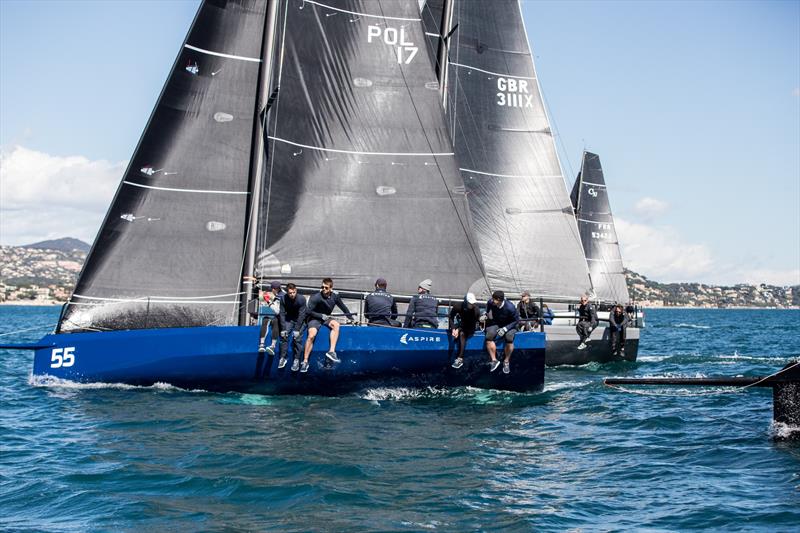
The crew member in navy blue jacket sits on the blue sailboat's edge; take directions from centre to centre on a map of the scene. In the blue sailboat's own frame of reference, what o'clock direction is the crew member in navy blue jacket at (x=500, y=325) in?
The crew member in navy blue jacket is roughly at 7 o'clock from the blue sailboat.

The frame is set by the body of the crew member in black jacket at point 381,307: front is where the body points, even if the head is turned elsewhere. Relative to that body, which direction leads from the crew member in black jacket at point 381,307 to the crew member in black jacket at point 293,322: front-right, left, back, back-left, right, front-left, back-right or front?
back-left

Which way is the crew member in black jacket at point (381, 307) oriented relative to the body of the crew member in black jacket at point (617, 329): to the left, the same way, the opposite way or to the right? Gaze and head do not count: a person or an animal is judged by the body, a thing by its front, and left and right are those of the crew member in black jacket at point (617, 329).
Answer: the opposite way

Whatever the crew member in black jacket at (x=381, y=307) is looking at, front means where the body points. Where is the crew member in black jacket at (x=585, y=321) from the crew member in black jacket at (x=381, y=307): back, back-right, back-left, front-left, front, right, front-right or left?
front-right

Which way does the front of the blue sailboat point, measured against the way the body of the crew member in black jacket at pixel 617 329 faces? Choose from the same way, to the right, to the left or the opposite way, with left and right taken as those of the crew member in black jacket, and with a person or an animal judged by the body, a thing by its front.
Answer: to the right

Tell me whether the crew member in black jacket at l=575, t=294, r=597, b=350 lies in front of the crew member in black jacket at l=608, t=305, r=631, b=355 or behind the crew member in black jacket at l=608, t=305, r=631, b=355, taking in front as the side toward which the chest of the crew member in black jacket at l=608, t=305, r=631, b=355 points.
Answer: in front

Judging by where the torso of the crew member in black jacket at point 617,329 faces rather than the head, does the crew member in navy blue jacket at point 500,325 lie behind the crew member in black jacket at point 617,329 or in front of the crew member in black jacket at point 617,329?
in front

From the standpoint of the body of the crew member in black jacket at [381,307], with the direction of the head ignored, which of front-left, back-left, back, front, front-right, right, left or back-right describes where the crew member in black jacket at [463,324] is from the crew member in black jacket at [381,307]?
back-right

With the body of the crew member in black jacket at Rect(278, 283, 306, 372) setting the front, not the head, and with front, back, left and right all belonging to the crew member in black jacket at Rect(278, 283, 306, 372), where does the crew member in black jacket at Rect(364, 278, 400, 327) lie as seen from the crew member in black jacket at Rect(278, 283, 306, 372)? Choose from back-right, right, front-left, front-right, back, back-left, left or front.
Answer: back-left

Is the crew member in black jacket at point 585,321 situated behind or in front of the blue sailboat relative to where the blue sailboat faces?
behind

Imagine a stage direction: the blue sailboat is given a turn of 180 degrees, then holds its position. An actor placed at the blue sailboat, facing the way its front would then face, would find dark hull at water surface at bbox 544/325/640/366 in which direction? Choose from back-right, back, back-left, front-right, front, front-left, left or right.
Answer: front-left

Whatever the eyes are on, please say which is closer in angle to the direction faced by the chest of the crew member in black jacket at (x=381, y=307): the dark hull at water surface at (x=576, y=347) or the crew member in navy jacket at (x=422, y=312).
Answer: the dark hull at water surface

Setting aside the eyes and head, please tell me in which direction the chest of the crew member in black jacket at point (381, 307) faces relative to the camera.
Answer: away from the camera

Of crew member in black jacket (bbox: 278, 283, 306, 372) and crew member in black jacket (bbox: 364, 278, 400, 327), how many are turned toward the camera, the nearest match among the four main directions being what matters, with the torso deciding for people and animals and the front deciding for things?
1

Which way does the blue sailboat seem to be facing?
to the viewer's left

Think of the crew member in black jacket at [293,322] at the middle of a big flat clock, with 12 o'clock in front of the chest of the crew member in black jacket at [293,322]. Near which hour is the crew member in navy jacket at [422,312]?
the crew member in navy jacket at [422,312] is roughly at 8 o'clock from the crew member in black jacket at [293,322].
